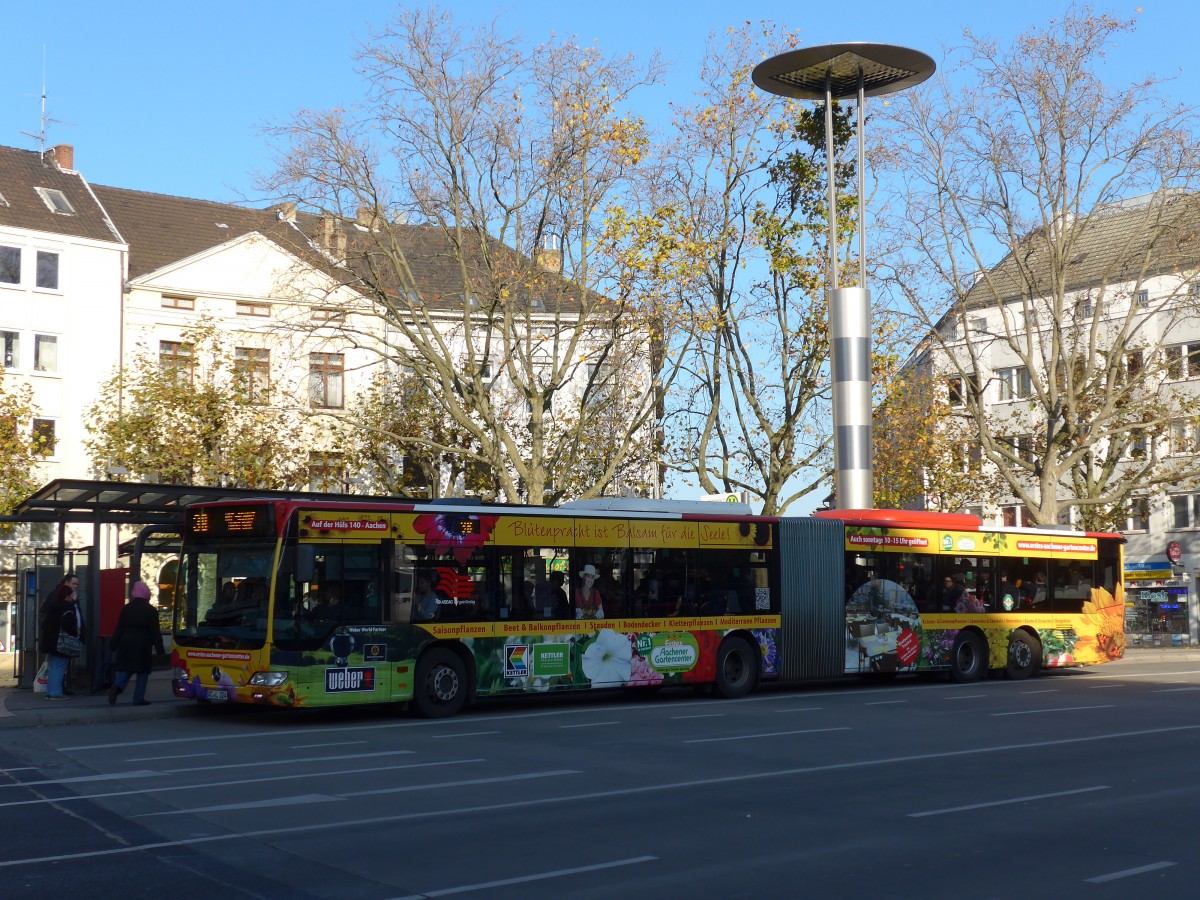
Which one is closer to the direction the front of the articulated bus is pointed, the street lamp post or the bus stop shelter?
the bus stop shelter

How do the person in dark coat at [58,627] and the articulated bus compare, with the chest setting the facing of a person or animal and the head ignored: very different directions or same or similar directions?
very different directions

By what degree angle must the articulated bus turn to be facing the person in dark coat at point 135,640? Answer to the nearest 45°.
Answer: approximately 45° to its right

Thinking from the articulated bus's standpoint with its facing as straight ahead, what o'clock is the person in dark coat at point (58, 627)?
The person in dark coat is roughly at 1 o'clock from the articulated bus.
